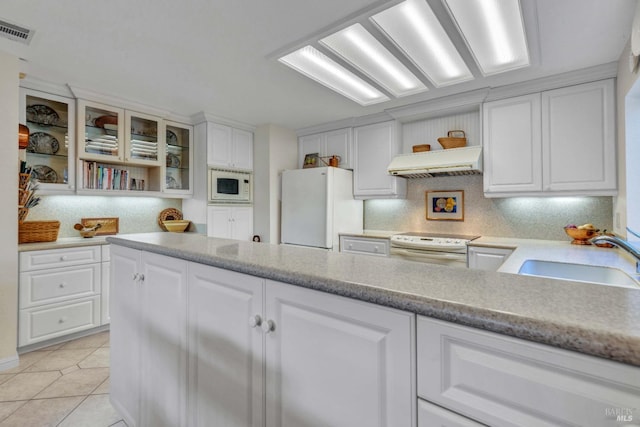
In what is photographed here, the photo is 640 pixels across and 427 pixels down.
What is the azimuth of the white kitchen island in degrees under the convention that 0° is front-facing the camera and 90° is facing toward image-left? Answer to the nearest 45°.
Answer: approximately 45°

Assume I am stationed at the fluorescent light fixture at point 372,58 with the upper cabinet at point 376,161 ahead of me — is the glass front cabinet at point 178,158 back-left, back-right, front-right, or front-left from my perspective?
front-left

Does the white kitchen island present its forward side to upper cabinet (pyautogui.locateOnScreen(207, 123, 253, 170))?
no

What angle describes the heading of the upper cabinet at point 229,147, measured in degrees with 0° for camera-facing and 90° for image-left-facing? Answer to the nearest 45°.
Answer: approximately 315°

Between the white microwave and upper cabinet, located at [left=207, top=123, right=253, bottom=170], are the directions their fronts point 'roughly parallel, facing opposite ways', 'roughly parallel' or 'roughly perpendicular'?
roughly parallel

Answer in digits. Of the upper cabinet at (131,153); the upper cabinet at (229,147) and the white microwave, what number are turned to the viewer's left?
0

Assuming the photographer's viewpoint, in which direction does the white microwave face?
facing the viewer and to the right of the viewer

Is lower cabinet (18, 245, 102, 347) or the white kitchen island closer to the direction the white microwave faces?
the white kitchen island

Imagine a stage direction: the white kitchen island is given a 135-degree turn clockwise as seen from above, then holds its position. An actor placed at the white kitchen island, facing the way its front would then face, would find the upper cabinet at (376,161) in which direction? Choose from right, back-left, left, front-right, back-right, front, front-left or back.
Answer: front

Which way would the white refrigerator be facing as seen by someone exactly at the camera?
facing the viewer and to the left of the viewer

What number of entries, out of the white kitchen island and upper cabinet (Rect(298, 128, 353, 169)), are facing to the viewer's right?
0

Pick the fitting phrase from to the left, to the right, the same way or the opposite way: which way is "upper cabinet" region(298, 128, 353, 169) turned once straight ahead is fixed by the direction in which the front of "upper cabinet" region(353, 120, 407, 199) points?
the same way

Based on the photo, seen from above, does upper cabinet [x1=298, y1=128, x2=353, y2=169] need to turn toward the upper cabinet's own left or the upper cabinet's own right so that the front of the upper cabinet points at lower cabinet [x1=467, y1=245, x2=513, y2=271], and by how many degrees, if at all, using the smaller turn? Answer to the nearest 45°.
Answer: approximately 90° to the upper cabinet's own left
